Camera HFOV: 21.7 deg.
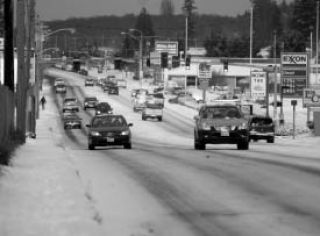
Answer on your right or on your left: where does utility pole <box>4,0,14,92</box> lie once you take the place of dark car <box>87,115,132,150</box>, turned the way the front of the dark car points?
on your right

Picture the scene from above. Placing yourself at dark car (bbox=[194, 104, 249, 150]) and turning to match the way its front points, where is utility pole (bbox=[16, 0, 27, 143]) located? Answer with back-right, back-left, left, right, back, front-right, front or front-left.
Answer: back-right

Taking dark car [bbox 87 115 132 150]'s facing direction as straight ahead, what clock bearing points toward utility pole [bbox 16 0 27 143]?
The utility pole is roughly at 4 o'clock from the dark car.

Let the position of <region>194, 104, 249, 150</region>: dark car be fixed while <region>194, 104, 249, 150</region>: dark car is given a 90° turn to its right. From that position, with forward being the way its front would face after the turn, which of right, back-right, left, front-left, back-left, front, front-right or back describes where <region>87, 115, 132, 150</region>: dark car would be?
front-right

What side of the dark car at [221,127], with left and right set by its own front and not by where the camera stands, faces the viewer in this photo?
front

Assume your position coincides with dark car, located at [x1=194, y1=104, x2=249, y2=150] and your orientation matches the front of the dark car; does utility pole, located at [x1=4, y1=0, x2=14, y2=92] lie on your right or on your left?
on your right

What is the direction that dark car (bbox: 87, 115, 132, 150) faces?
toward the camera
